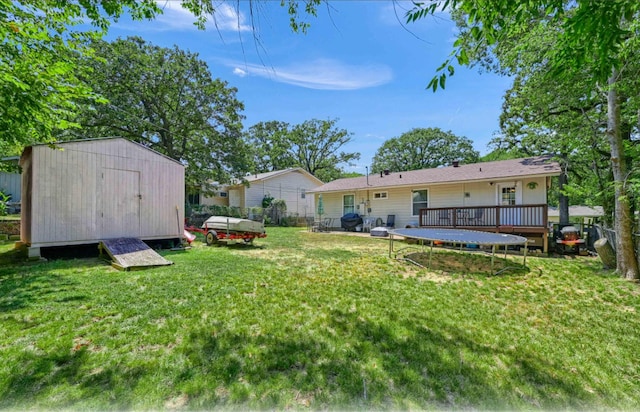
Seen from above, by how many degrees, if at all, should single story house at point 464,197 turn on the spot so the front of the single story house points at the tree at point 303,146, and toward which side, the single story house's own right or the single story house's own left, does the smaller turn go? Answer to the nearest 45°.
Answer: approximately 90° to the single story house's own left

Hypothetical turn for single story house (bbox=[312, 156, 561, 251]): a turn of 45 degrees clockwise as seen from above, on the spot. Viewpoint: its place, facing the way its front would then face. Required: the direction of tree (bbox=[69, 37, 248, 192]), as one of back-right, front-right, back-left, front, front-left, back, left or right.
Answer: back

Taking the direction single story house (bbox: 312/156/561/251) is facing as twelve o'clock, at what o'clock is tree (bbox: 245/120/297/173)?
The tree is roughly at 9 o'clock from the single story house.

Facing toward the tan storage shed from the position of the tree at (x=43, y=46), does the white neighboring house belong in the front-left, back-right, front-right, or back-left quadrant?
front-right

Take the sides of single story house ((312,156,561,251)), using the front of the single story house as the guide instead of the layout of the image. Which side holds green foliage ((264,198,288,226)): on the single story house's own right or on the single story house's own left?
on the single story house's own left

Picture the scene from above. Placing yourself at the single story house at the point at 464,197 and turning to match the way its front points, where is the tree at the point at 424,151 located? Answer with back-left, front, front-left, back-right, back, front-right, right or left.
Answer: front-left

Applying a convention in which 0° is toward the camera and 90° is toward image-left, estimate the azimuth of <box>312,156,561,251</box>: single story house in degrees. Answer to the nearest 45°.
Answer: approximately 225°

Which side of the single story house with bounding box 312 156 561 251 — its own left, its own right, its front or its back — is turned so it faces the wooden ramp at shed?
back
